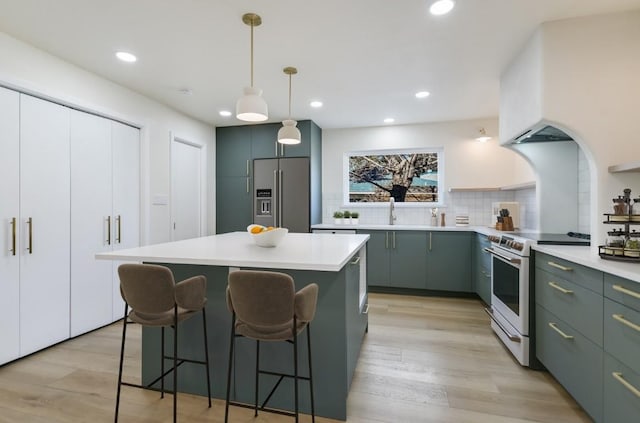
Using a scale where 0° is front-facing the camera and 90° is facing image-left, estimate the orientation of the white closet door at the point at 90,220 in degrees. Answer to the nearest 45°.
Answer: approximately 315°

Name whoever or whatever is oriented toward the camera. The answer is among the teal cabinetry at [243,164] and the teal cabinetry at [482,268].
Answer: the teal cabinetry at [243,164]

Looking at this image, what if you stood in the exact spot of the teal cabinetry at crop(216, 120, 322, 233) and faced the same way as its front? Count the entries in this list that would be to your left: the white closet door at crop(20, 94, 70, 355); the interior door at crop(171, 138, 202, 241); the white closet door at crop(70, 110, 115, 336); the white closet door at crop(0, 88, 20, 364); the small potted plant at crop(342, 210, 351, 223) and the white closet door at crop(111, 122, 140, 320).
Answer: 1

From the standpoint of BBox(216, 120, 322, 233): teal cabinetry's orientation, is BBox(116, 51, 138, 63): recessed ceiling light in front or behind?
in front

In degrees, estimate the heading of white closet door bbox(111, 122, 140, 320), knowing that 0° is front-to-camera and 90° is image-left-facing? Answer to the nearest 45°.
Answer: approximately 315°

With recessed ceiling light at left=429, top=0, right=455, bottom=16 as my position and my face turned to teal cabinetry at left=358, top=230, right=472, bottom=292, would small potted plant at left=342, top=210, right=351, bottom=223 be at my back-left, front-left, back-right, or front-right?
front-left

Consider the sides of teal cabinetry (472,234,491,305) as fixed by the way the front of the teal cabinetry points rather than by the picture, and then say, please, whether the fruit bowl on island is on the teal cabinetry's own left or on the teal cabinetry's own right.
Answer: on the teal cabinetry's own left

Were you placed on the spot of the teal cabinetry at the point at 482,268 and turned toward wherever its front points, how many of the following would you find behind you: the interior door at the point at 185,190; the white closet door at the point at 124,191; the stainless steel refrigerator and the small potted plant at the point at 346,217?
0

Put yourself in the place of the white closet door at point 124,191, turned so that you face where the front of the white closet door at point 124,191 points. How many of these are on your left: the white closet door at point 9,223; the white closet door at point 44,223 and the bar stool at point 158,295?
0

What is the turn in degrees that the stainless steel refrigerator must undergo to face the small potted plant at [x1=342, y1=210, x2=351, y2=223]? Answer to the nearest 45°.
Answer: approximately 90° to its left

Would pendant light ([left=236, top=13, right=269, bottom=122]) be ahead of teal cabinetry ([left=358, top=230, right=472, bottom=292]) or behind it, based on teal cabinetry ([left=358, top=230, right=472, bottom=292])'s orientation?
ahead

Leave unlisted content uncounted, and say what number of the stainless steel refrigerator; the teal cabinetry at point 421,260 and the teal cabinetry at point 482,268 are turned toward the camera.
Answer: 2

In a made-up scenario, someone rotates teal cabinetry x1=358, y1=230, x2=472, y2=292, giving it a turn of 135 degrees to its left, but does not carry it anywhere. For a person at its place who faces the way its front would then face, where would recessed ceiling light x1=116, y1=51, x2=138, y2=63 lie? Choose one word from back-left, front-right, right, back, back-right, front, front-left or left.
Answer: back

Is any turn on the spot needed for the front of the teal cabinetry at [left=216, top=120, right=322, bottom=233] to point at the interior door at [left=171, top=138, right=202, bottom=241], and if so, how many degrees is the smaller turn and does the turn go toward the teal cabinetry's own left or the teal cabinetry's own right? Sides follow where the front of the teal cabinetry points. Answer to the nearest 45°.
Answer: approximately 45° to the teal cabinetry's own right

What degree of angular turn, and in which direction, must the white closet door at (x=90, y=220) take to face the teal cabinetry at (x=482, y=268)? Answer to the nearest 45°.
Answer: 0° — it already faces it

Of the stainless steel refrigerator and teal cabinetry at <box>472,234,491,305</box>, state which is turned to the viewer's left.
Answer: the teal cabinetry

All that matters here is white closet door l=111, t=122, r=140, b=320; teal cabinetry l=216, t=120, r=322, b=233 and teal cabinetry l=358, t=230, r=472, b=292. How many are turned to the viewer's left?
0

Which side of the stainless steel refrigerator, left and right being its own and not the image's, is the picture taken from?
front

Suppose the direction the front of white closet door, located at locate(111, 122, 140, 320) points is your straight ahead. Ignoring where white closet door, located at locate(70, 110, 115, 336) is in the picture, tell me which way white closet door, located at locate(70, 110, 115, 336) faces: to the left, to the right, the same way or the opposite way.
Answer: the same way

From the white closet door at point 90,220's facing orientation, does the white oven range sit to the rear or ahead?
ahead

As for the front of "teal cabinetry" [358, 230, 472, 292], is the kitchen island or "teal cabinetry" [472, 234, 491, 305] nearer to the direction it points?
the kitchen island

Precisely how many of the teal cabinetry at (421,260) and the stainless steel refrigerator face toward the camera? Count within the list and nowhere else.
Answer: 2
